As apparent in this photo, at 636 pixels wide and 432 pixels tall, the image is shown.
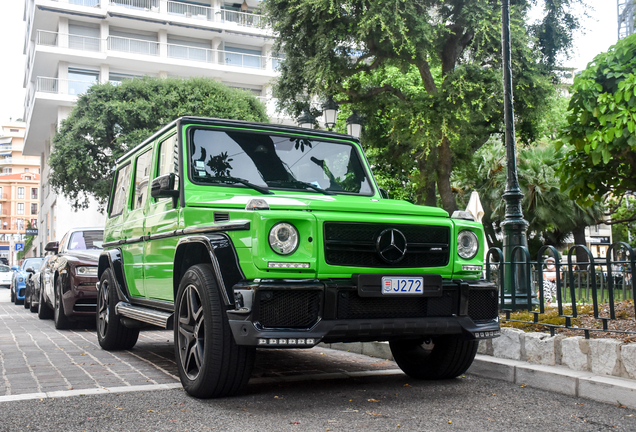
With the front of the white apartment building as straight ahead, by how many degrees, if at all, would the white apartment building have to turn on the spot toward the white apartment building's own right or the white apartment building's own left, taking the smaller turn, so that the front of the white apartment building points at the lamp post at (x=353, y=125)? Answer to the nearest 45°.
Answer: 0° — it already faces it

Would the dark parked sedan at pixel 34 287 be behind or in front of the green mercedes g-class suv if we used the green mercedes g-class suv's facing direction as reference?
behind

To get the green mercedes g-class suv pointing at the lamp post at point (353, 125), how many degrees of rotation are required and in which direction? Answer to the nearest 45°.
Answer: approximately 135° to its left

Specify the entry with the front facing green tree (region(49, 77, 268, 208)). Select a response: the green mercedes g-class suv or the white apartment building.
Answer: the white apartment building

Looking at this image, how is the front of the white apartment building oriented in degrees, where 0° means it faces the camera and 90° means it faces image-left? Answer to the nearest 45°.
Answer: approximately 0°

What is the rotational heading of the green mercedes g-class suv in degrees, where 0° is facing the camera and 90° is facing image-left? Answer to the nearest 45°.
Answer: approximately 315°

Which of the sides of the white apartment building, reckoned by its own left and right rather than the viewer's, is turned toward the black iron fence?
front

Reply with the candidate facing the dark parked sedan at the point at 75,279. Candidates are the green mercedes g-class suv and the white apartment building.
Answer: the white apartment building

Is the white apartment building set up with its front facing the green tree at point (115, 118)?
yes

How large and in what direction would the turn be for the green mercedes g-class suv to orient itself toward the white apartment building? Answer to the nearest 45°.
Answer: approximately 135° to its left

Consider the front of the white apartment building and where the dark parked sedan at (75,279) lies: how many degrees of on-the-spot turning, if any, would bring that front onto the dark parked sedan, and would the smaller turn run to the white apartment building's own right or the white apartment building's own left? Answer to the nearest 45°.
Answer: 0° — it already faces it

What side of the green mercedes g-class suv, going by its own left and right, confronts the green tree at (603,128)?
left

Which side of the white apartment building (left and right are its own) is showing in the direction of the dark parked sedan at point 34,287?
front

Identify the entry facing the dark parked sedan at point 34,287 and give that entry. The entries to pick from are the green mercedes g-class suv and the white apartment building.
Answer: the white apartment building

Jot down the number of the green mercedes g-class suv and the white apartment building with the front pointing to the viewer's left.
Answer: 0

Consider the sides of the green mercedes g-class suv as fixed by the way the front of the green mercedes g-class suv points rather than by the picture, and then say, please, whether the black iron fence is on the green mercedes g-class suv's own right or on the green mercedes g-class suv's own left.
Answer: on the green mercedes g-class suv's own left
